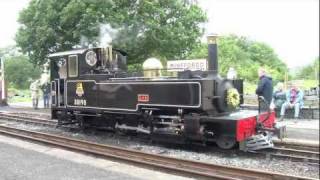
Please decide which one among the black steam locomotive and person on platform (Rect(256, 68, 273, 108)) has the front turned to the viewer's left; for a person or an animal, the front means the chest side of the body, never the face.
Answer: the person on platform

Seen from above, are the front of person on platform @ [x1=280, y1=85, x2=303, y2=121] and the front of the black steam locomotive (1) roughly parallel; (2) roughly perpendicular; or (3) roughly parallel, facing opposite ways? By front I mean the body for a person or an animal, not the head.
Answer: roughly perpendicular

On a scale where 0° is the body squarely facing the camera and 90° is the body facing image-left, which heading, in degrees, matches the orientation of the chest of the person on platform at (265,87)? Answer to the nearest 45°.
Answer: approximately 90°

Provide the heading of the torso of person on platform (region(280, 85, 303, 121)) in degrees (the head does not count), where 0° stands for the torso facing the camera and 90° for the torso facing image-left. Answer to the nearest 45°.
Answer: approximately 45°

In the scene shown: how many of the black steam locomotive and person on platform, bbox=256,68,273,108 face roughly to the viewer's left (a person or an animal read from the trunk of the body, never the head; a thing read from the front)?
1
